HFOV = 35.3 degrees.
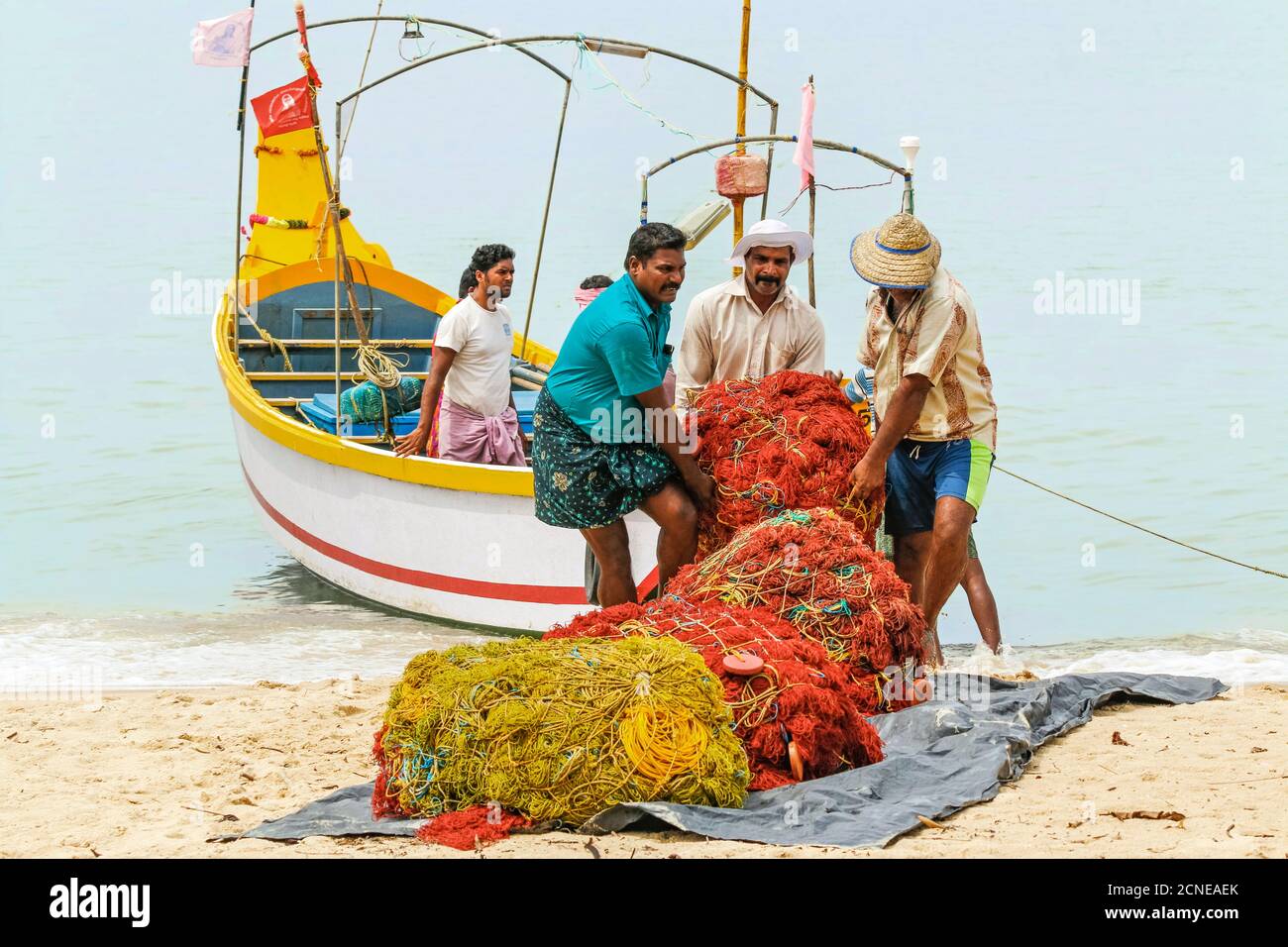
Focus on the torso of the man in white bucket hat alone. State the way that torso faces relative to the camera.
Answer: toward the camera

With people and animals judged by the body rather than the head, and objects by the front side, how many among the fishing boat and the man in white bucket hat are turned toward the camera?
1

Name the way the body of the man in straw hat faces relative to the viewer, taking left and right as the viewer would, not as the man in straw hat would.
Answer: facing the viewer and to the left of the viewer

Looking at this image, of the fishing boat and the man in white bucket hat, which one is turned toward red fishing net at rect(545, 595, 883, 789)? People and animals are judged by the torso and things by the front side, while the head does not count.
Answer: the man in white bucket hat

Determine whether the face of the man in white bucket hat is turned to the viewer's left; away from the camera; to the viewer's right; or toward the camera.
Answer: toward the camera

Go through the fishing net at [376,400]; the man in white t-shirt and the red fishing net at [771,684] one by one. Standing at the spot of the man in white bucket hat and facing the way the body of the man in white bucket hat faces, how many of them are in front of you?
1

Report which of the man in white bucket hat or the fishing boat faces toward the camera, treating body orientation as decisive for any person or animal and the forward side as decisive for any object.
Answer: the man in white bucket hat

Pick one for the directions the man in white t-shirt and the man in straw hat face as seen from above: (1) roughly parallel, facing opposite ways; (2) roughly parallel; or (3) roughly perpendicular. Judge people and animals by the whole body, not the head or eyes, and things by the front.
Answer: roughly perpendicular

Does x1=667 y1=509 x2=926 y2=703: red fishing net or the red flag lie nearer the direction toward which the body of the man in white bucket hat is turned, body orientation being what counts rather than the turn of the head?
the red fishing net

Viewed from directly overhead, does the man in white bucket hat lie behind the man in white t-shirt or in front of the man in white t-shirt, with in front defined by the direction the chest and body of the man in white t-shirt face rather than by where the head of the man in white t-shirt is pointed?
in front

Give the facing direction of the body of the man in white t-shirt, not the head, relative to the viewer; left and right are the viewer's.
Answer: facing the viewer and to the right of the viewer
